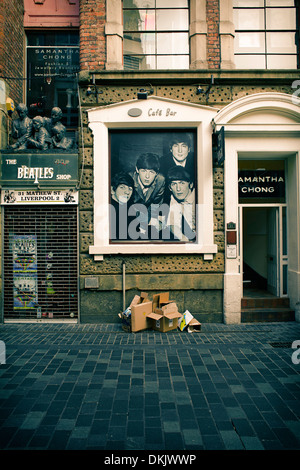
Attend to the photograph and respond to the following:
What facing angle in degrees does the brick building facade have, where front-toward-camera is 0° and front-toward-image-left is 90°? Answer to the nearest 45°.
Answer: approximately 0°

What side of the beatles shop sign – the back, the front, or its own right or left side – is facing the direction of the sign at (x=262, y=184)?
left

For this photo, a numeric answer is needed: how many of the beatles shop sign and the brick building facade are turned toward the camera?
2

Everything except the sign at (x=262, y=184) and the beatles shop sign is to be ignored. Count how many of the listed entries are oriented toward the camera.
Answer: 2

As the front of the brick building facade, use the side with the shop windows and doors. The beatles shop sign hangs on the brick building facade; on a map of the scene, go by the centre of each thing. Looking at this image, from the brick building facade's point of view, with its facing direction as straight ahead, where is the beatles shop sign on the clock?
The beatles shop sign is roughly at 3 o'clock from the brick building facade.

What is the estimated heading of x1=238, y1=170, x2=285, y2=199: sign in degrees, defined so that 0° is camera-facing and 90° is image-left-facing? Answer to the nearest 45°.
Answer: approximately 0°
